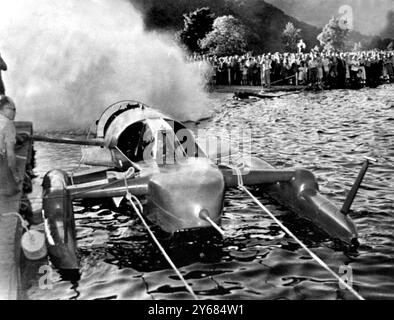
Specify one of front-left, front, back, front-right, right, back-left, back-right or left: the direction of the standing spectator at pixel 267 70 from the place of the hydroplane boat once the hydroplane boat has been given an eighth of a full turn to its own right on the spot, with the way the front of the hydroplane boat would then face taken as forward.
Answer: back

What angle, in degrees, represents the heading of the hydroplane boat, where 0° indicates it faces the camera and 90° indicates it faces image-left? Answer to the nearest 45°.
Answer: approximately 315°

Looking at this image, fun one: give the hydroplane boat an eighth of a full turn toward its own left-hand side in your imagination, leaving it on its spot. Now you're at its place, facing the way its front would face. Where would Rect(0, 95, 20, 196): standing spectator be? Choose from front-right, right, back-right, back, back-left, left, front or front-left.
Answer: back

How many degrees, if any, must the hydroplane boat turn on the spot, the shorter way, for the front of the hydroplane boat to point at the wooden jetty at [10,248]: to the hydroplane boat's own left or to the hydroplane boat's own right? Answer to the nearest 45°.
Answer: approximately 90° to the hydroplane boat's own right
